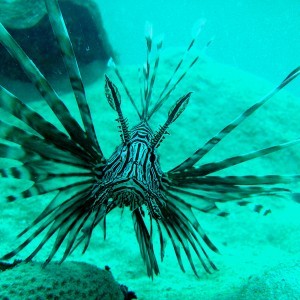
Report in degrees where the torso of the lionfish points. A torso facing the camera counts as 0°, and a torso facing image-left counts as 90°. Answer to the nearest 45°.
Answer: approximately 0°
